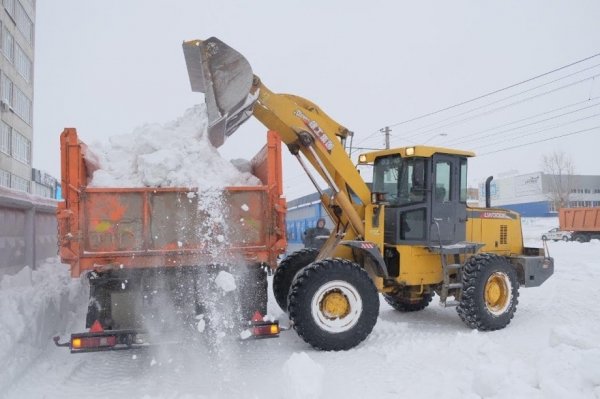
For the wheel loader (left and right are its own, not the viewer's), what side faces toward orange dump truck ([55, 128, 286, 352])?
front

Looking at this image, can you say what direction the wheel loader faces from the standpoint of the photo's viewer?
facing the viewer and to the left of the viewer

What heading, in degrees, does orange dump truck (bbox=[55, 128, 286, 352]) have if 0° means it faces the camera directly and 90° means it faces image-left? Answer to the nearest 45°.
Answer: approximately 180°

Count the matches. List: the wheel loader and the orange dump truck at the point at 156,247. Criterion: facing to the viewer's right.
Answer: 0

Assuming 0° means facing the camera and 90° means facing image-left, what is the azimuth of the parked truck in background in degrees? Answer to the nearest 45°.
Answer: approximately 270°

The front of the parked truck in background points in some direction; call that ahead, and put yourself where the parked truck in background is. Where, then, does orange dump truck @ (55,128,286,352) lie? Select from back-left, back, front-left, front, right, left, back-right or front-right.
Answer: right

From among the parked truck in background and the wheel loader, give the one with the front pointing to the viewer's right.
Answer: the parked truck in background

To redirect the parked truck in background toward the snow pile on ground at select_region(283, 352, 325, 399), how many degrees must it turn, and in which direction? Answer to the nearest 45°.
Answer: approximately 90° to its right
